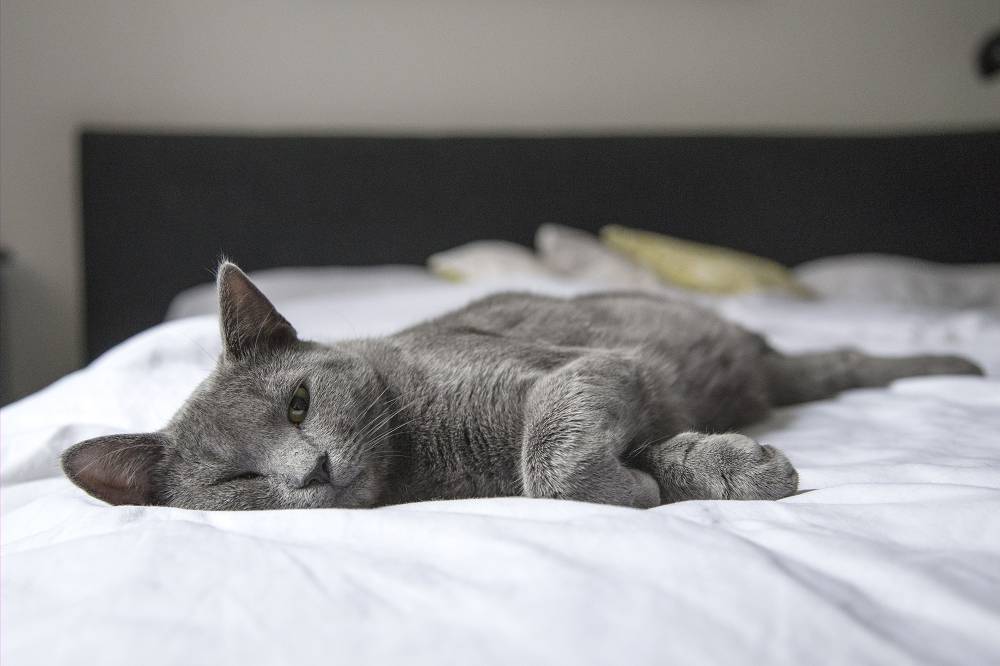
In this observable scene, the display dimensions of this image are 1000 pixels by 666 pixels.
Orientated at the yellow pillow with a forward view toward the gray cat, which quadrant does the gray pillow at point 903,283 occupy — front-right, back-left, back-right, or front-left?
back-left

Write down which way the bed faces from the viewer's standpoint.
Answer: facing the viewer
